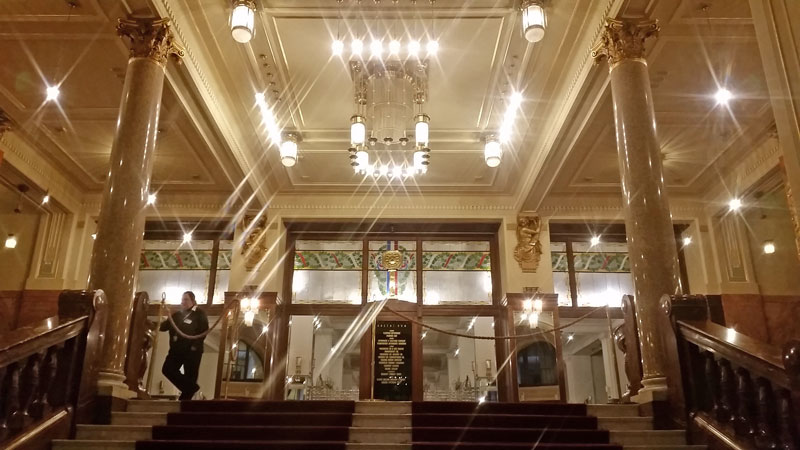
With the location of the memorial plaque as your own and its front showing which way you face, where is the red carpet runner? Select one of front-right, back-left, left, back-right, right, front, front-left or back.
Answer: front

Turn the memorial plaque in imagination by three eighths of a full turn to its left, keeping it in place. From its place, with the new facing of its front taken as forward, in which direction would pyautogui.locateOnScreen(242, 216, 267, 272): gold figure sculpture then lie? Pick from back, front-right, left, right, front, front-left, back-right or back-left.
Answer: back-left

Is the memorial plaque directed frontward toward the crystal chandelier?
yes

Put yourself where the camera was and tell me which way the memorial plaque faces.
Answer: facing the viewer

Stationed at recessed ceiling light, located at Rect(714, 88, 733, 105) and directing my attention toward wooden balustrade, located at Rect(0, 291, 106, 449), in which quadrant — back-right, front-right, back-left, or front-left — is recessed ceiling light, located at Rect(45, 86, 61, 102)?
front-right

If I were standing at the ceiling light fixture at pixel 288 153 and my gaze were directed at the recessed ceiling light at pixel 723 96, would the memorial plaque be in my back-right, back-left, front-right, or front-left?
front-left

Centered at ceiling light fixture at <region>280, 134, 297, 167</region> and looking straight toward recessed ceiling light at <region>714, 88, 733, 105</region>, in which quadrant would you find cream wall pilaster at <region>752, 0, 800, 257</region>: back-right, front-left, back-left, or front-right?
front-right

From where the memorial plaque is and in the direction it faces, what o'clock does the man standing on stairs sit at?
The man standing on stairs is roughly at 3 o'clock from the memorial plaque.

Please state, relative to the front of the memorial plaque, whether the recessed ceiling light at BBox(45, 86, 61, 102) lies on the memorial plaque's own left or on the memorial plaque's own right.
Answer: on the memorial plaque's own right

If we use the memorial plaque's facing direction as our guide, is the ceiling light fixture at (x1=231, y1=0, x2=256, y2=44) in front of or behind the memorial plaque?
in front
